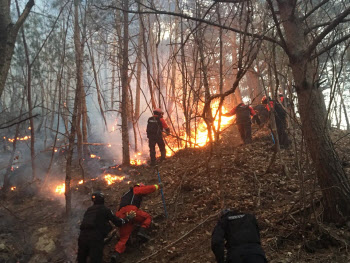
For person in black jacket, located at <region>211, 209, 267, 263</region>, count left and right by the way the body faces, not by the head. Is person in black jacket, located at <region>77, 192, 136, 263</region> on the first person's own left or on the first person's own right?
on the first person's own left

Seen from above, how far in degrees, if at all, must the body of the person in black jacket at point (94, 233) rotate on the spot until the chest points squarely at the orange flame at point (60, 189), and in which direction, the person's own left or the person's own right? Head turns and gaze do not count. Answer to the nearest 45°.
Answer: approximately 45° to the person's own left

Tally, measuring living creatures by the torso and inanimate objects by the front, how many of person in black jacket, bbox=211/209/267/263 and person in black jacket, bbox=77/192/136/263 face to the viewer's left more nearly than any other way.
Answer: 0

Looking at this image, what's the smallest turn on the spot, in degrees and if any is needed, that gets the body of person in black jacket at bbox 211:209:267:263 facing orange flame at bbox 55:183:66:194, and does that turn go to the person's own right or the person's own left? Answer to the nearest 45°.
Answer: approximately 45° to the person's own left

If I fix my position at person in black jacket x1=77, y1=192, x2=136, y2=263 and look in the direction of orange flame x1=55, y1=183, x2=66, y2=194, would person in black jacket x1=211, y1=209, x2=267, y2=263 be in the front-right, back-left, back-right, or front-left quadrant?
back-right

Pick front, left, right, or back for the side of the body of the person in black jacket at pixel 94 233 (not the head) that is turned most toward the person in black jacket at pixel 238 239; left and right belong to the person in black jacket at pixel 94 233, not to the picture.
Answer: right

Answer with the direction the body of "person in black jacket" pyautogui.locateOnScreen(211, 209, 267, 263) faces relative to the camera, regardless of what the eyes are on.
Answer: away from the camera
